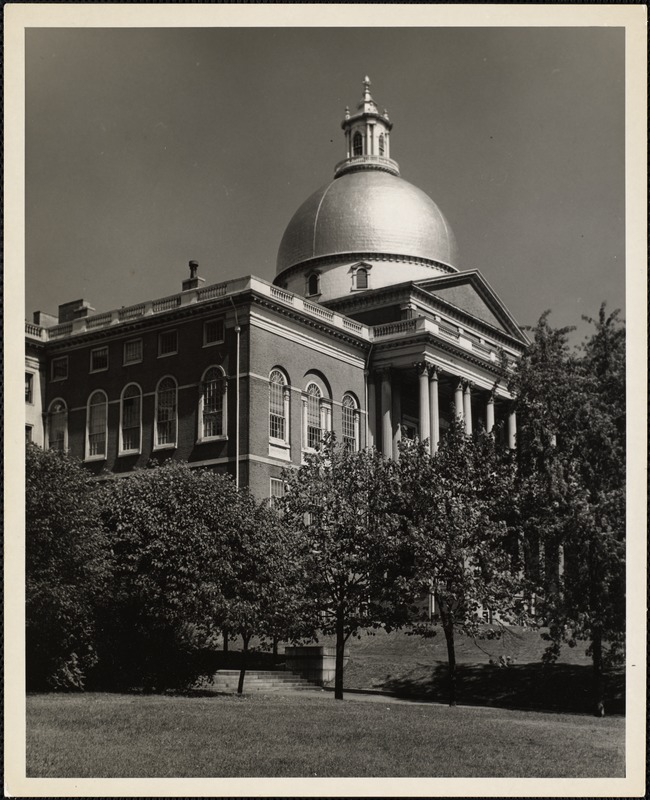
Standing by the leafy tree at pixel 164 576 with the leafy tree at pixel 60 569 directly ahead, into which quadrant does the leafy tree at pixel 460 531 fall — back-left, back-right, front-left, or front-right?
back-left

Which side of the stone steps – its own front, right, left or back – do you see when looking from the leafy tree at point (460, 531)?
left

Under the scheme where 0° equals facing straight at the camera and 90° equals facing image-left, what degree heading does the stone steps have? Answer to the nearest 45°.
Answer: approximately 0°
